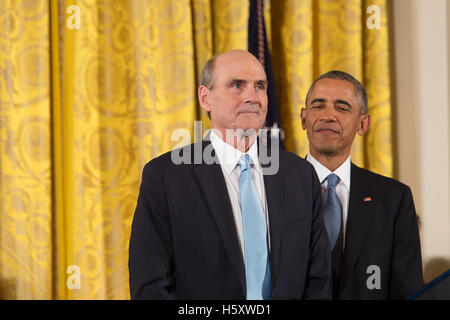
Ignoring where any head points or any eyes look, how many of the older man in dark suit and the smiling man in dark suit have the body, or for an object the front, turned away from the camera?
0

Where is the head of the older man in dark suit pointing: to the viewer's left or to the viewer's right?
to the viewer's right

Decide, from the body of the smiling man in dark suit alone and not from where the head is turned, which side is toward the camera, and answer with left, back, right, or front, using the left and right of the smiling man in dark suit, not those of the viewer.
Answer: front

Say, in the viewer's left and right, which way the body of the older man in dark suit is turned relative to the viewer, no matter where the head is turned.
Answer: facing the viewer and to the right of the viewer
